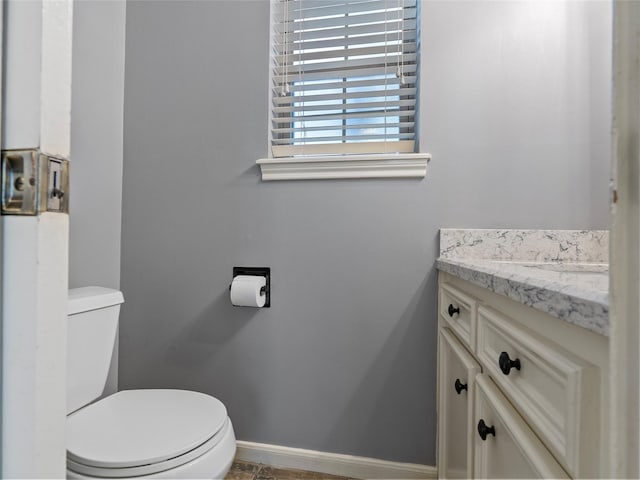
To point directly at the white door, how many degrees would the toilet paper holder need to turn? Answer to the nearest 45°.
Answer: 0° — it already faces it

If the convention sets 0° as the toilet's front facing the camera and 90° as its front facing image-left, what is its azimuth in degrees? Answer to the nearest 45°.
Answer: approximately 315°

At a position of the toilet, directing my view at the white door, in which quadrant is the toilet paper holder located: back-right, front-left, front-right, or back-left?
back-left

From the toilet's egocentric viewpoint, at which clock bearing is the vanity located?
The vanity is roughly at 12 o'clock from the toilet.

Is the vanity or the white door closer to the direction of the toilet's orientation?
the vanity

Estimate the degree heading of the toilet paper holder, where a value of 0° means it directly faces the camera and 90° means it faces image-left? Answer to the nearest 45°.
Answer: approximately 0°
